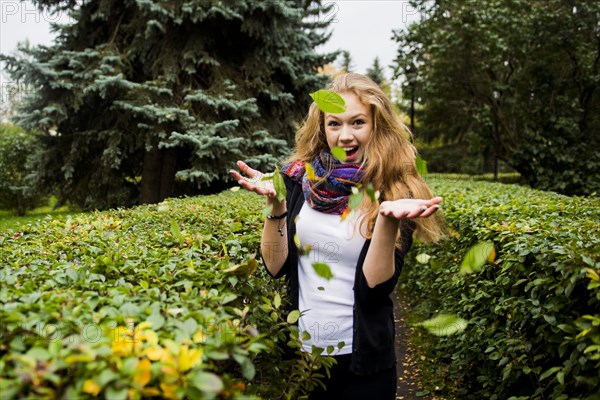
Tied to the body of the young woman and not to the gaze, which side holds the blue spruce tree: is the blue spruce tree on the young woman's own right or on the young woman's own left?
on the young woman's own right

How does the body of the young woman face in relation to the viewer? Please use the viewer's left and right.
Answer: facing the viewer and to the left of the viewer

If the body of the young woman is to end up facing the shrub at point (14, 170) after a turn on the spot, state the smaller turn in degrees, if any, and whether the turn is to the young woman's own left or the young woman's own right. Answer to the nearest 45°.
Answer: approximately 90° to the young woman's own right
